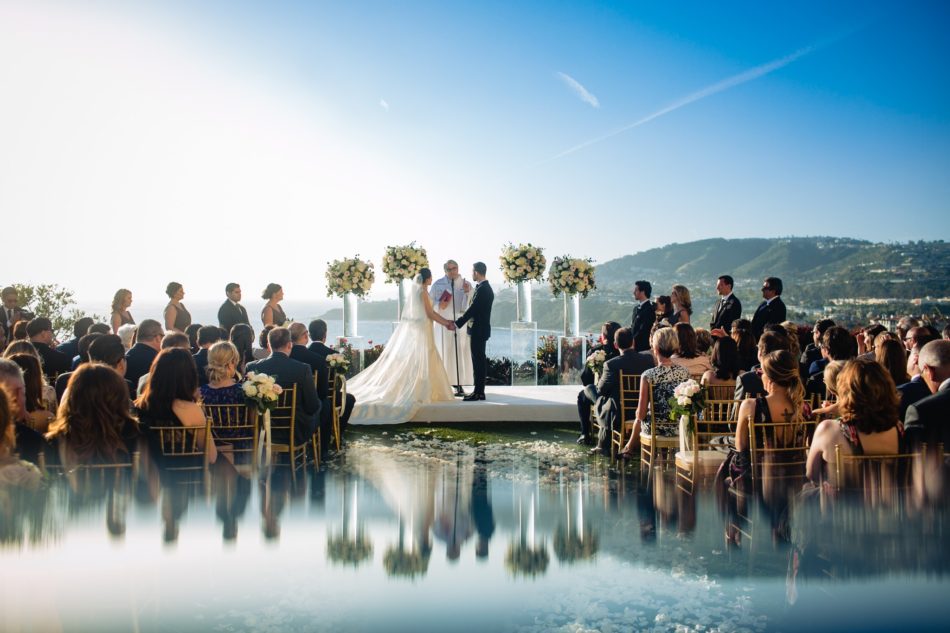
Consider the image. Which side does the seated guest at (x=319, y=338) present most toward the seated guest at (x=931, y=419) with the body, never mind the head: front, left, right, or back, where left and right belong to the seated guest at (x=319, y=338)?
right

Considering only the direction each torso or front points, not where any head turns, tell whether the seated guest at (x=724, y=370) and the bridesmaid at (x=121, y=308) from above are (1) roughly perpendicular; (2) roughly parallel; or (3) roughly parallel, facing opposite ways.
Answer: roughly perpendicular

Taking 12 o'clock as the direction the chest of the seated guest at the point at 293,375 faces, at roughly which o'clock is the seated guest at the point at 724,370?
the seated guest at the point at 724,370 is roughly at 2 o'clock from the seated guest at the point at 293,375.

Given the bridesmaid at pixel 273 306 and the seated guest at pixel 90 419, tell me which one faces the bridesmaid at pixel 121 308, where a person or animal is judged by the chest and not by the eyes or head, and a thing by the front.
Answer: the seated guest at pixel 90 419

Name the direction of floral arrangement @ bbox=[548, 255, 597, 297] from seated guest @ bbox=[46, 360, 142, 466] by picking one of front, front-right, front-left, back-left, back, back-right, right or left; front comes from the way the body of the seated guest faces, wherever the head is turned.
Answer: front-right

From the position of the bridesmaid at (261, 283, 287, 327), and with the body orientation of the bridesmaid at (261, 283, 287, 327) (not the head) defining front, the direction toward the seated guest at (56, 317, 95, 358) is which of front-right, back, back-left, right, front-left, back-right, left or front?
back-right

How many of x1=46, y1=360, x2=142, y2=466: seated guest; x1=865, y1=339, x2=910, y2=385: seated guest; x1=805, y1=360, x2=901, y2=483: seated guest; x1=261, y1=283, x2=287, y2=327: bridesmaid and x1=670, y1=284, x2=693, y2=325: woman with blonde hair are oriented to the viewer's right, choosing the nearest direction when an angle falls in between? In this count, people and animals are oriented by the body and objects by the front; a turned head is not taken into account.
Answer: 1

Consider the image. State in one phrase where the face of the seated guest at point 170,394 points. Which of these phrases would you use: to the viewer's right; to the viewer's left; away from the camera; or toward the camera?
away from the camera

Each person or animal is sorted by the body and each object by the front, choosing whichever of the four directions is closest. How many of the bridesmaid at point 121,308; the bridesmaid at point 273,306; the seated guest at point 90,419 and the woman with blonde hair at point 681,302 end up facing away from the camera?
1

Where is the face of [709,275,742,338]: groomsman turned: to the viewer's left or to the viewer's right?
to the viewer's left

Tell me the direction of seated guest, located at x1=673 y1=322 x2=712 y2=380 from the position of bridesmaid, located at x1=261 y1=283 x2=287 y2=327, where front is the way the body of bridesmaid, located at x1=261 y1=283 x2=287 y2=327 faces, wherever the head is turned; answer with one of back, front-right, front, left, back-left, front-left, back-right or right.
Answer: front-right

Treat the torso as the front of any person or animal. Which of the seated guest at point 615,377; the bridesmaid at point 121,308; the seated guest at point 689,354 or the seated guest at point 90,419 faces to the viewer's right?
the bridesmaid

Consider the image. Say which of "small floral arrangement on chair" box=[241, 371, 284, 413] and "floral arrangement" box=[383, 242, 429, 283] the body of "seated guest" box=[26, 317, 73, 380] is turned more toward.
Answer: the floral arrangement

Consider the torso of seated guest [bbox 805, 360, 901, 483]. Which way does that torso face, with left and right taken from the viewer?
facing away from the viewer and to the left of the viewer

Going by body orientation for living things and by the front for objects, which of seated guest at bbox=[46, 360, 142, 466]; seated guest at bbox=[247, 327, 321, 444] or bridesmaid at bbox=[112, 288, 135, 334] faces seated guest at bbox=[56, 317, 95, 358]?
seated guest at bbox=[46, 360, 142, 466]

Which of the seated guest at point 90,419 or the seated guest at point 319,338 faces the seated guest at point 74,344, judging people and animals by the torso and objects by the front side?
the seated guest at point 90,419
